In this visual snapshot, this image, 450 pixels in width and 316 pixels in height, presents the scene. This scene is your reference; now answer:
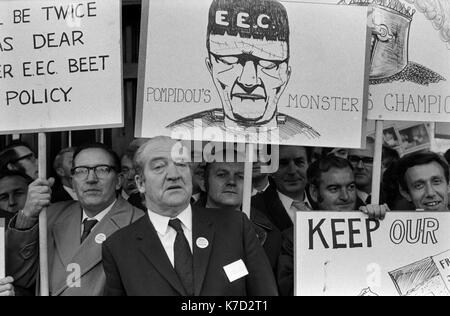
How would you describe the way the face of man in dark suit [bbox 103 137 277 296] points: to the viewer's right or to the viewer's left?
to the viewer's right

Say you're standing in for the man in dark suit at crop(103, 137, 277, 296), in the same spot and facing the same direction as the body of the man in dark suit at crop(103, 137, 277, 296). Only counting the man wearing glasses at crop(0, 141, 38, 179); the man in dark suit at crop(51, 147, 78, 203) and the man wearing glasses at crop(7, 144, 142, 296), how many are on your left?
0

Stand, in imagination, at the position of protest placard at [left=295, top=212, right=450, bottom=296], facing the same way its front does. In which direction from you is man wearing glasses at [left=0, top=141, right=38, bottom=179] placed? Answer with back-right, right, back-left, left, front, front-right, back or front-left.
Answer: right

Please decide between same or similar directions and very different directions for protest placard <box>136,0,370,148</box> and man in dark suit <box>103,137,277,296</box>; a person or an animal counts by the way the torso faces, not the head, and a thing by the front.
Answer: same or similar directions

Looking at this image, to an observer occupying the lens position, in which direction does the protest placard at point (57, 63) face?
facing the viewer

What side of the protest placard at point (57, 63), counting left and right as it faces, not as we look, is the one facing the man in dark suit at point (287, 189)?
left

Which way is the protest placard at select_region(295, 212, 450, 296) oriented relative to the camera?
toward the camera

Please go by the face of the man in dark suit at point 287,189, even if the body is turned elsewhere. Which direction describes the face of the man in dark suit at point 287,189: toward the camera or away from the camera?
toward the camera

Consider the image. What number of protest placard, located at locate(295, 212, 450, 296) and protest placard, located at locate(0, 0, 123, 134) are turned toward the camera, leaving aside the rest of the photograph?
2

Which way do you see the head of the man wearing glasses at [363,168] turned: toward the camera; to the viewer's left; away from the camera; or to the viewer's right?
toward the camera

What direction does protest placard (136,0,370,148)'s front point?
toward the camera

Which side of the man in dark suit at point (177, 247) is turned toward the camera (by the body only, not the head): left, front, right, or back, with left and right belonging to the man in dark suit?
front

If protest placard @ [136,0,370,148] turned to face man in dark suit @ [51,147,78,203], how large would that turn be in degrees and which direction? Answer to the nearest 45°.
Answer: approximately 90° to its right

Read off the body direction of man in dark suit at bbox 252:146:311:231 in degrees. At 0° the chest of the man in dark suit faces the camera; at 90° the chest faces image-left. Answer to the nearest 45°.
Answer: approximately 315°

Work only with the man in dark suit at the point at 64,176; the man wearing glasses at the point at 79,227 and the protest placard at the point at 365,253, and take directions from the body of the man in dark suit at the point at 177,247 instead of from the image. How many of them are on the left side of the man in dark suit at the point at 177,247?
1
